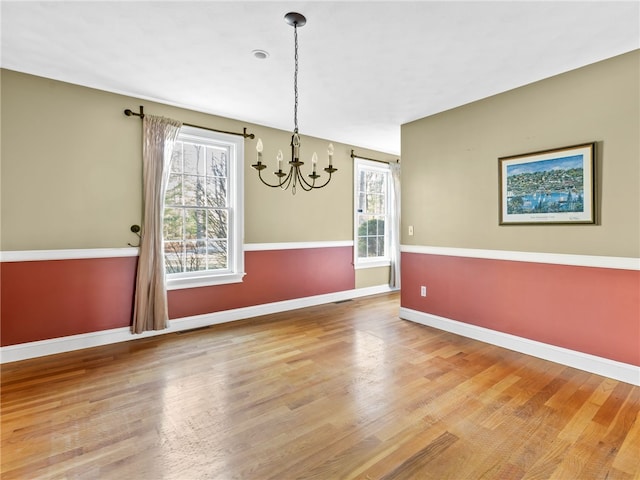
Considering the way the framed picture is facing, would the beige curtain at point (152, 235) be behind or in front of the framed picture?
in front

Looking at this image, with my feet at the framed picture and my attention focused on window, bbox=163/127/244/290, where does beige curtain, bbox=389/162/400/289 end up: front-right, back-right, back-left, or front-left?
front-right

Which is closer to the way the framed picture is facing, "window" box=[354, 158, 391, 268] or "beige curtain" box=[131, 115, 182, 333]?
the beige curtain

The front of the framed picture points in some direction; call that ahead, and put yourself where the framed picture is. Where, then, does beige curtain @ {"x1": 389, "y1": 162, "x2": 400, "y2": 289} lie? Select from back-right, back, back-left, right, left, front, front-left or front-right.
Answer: right

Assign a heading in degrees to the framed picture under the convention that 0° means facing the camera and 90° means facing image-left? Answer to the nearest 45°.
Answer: approximately 45°

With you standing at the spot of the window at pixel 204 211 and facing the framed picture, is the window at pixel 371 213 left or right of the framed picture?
left

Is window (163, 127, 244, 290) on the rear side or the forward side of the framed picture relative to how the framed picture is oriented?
on the forward side

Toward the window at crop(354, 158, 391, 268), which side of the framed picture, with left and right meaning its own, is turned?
right
